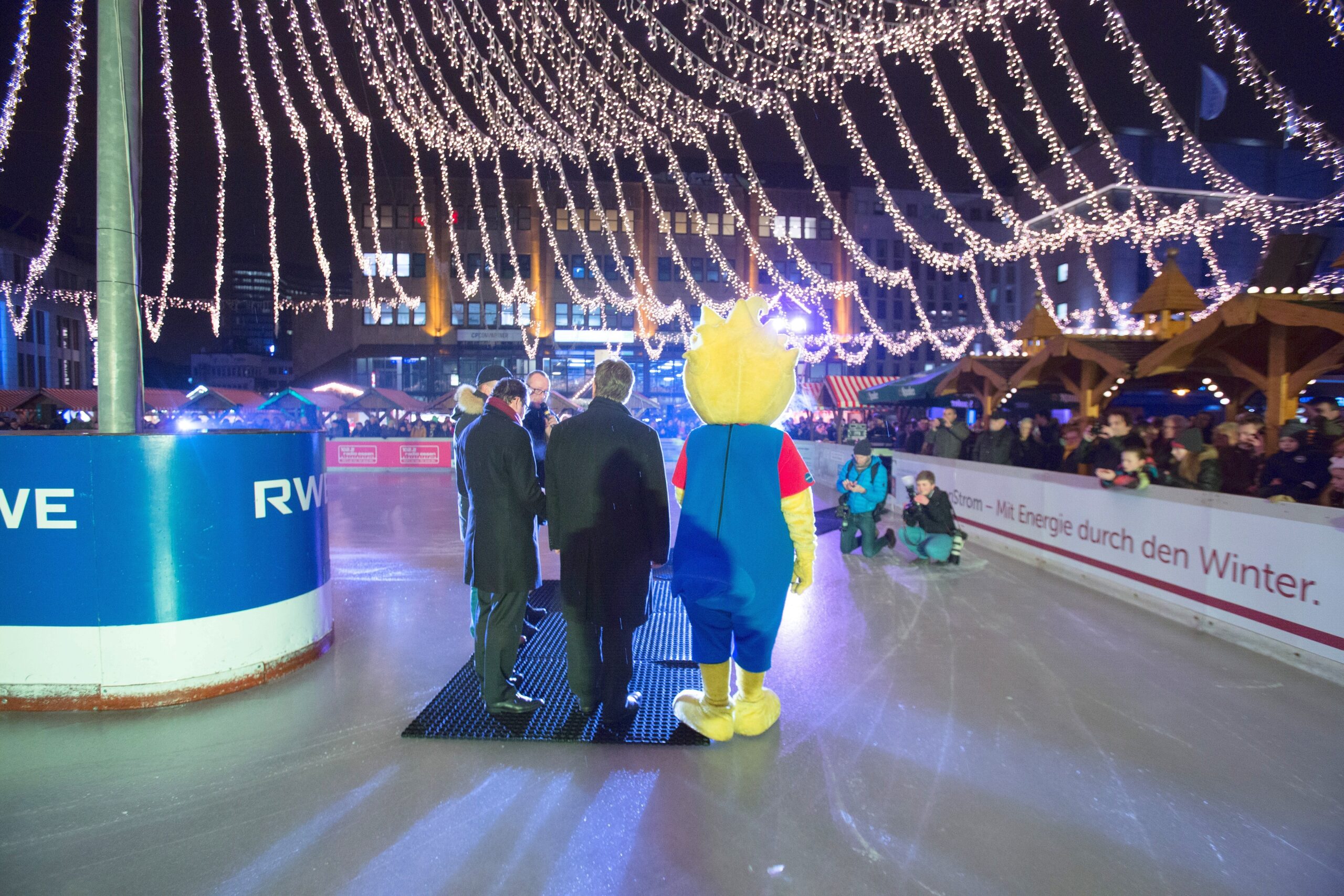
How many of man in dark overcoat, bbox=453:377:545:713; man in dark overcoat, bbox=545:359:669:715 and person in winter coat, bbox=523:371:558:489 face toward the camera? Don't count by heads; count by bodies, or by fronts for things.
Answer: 1

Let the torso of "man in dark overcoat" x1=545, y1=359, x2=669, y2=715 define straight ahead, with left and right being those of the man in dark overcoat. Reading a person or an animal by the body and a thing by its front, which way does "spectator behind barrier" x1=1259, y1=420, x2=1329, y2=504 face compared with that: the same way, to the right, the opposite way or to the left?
to the left

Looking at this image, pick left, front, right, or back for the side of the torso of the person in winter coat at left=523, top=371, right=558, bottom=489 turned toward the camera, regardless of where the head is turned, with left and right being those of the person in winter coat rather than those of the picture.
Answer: front

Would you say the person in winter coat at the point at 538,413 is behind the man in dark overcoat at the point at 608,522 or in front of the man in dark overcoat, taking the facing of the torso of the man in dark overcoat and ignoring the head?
in front

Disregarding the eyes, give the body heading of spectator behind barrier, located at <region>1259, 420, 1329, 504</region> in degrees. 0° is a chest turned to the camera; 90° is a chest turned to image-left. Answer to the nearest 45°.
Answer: approximately 45°

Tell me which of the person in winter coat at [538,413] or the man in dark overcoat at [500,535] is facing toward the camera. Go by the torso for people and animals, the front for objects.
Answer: the person in winter coat

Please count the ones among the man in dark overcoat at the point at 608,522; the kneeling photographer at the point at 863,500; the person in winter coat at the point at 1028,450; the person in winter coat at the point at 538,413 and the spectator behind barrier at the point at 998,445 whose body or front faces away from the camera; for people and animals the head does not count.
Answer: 1

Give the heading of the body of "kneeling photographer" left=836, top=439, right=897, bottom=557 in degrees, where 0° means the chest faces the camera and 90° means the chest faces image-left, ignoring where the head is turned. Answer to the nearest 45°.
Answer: approximately 45°

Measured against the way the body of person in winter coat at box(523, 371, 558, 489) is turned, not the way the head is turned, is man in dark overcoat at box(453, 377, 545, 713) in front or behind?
in front

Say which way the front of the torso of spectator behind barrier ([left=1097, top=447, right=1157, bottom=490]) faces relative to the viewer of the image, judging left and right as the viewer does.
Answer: facing the viewer and to the left of the viewer

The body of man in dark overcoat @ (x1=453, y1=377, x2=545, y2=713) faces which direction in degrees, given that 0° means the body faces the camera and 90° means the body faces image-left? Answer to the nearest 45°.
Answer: approximately 225°

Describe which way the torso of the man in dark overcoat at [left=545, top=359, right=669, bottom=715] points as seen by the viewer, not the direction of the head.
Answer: away from the camera

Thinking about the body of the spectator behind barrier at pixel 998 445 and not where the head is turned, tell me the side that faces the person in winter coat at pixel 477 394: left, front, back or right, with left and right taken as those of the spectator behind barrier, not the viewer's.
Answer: front

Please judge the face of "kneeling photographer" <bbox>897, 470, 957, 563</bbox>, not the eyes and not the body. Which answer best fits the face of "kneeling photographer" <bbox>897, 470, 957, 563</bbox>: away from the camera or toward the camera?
toward the camera

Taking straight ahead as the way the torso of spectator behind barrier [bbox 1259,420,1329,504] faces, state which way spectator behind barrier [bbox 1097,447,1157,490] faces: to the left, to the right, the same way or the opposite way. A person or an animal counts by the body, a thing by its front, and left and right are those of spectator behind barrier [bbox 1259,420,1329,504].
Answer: the same way

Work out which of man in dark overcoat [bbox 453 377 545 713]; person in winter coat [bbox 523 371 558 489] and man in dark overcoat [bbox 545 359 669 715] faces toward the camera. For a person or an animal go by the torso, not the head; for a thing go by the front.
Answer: the person in winter coat

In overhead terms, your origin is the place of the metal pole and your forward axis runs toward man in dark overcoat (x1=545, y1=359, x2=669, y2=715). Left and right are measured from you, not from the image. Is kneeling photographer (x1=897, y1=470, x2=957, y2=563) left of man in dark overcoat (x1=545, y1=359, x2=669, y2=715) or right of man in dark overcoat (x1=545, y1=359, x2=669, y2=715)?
left

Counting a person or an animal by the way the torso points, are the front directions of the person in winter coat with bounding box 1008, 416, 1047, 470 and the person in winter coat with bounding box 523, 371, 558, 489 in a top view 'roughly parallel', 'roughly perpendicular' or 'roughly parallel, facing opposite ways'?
roughly perpendicular

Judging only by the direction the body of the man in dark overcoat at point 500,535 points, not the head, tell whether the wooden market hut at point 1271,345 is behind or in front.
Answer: in front

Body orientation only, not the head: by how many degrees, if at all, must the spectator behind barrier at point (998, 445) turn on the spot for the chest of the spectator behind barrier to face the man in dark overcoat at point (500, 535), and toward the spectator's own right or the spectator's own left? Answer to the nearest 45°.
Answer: approximately 45° to the spectator's own left
